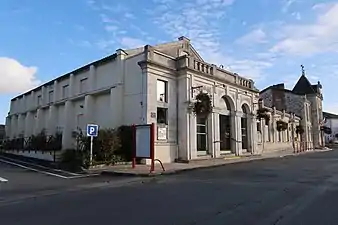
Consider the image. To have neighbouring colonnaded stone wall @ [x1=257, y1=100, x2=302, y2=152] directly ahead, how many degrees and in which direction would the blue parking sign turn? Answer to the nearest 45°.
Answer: approximately 135° to its left

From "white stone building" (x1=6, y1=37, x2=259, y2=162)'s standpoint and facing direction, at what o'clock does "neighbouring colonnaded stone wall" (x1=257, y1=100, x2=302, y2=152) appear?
The neighbouring colonnaded stone wall is roughly at 9 o'clock from the white stone building.

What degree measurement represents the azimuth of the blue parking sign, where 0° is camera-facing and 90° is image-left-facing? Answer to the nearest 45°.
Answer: approximately 0°

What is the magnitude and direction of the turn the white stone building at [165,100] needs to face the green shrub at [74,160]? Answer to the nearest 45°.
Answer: approximately 90° to its right

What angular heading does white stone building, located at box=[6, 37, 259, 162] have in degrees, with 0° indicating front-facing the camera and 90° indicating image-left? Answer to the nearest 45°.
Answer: approximately 315°

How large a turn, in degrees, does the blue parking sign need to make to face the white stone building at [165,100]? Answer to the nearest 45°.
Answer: approximately 135° to its left
